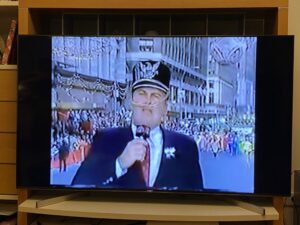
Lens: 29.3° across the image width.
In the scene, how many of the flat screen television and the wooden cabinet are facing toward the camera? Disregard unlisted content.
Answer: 2

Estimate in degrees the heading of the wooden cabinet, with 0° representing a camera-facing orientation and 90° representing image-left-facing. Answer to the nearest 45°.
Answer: approximately 0°

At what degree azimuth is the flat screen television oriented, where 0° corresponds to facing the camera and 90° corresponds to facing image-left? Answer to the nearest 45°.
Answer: approximately 0°
